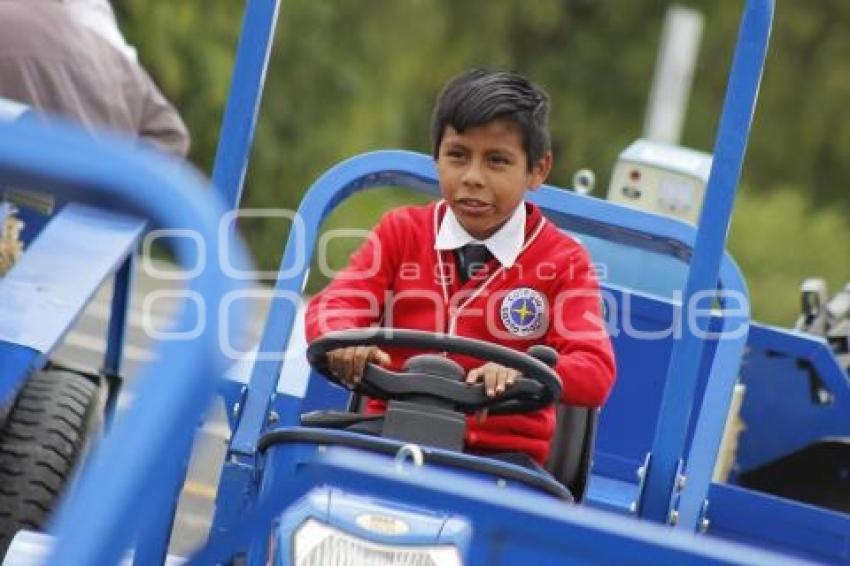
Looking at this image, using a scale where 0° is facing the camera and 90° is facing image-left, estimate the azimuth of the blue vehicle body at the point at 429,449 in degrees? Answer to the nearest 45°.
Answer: approximately 45°
